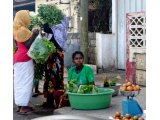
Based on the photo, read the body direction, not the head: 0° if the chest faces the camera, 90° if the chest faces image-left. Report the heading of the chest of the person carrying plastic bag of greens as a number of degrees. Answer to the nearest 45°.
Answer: approximately 225°

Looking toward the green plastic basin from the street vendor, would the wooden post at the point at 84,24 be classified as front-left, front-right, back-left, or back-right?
back-left

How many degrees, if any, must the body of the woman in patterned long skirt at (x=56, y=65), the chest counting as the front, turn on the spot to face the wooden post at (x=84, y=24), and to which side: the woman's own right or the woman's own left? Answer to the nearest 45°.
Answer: approximately 90° to the woman's own right

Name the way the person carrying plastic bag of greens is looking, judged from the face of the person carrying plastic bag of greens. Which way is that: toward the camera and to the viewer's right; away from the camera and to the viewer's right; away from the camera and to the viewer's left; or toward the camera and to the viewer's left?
away from the camera and to the viewer's right
